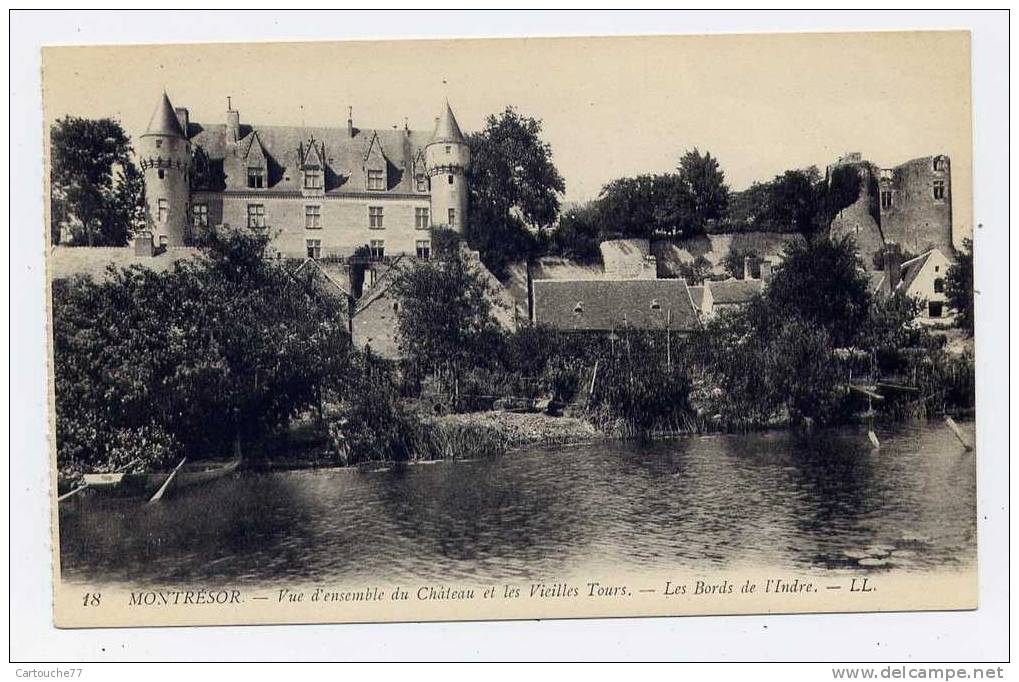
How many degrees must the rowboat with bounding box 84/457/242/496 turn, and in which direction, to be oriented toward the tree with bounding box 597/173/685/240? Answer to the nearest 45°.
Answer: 0° — it already faces it

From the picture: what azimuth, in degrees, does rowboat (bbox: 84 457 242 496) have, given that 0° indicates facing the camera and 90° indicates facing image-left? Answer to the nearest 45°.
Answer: approximately 270°

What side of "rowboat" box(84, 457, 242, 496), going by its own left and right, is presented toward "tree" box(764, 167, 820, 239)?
front

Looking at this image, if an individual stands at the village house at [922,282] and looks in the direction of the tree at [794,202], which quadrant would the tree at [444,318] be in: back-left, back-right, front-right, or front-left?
front-left

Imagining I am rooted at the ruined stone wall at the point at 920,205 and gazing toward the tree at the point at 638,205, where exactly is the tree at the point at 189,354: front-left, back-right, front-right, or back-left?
front-left
